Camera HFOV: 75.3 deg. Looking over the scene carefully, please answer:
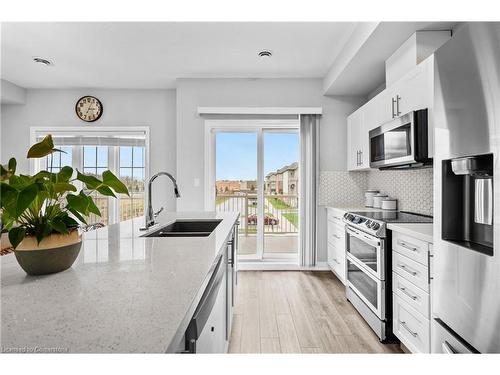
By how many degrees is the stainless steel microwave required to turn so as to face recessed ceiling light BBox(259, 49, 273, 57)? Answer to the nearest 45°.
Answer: approximately 45° to its right

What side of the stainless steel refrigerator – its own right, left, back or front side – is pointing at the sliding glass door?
right

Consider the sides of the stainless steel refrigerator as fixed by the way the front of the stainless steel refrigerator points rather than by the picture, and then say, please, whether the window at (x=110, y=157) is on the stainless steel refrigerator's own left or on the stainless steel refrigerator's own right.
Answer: on the stainless steel refrigerator's own right

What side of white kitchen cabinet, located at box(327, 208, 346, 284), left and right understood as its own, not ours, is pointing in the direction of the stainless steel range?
left

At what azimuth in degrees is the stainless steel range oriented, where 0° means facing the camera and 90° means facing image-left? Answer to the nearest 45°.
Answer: approximately 45°

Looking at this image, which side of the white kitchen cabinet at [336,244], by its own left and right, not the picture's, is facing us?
left

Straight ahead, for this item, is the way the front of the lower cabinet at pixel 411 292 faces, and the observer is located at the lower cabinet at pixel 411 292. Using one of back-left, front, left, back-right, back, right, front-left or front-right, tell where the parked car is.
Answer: right

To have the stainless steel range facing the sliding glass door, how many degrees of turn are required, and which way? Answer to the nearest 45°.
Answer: approximately 90° to its right

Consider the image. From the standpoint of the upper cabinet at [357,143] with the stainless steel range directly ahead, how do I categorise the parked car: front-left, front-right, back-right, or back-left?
back-right

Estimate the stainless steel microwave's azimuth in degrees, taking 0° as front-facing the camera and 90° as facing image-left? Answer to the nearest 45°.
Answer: approximately 45°

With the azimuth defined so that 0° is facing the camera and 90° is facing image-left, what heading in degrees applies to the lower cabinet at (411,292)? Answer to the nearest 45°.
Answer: approximately 45°
